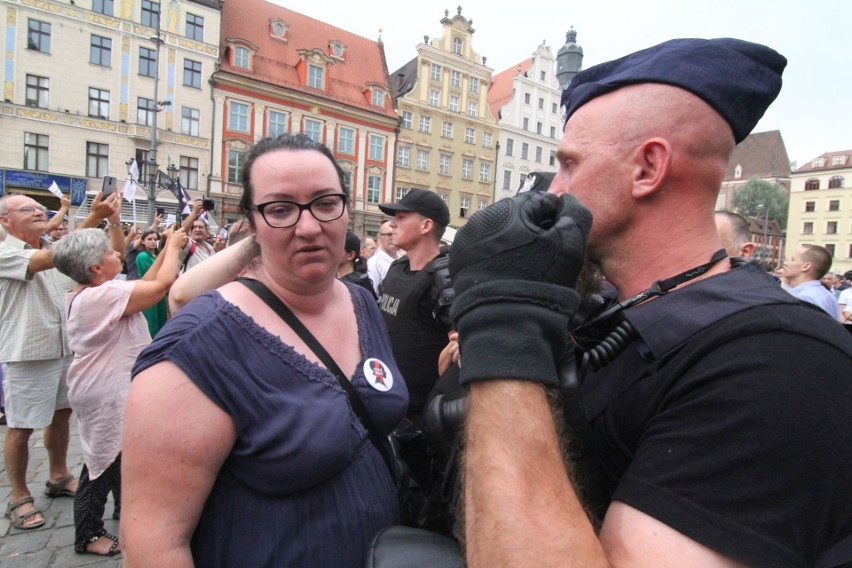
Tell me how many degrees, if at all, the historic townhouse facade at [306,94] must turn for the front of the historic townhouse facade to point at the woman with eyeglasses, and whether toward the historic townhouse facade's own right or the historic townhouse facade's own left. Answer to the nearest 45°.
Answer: approximately 45° to the historic townhouse facade's own right

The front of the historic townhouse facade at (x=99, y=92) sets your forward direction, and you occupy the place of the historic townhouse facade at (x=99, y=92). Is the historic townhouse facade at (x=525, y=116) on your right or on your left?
on your left

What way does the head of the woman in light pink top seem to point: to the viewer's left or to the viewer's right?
to the viewer's right

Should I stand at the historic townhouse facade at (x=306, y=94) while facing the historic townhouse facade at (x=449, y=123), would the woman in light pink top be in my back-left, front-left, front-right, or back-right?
back-right

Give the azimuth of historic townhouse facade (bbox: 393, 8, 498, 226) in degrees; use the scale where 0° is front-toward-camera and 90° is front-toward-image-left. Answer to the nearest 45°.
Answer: approximately 315°

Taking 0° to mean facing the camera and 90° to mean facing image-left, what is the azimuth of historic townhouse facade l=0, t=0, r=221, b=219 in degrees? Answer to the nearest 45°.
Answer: approximately 315°

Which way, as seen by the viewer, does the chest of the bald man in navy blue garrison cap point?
to the viewer's left

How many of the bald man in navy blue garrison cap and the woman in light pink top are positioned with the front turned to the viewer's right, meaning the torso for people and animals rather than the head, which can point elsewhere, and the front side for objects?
1

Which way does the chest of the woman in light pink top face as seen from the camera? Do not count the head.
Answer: to the viewer's right

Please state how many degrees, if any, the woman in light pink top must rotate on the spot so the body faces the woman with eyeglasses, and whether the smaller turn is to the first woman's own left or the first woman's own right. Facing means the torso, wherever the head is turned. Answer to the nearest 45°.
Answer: approximately 90° to the first woman's own right
